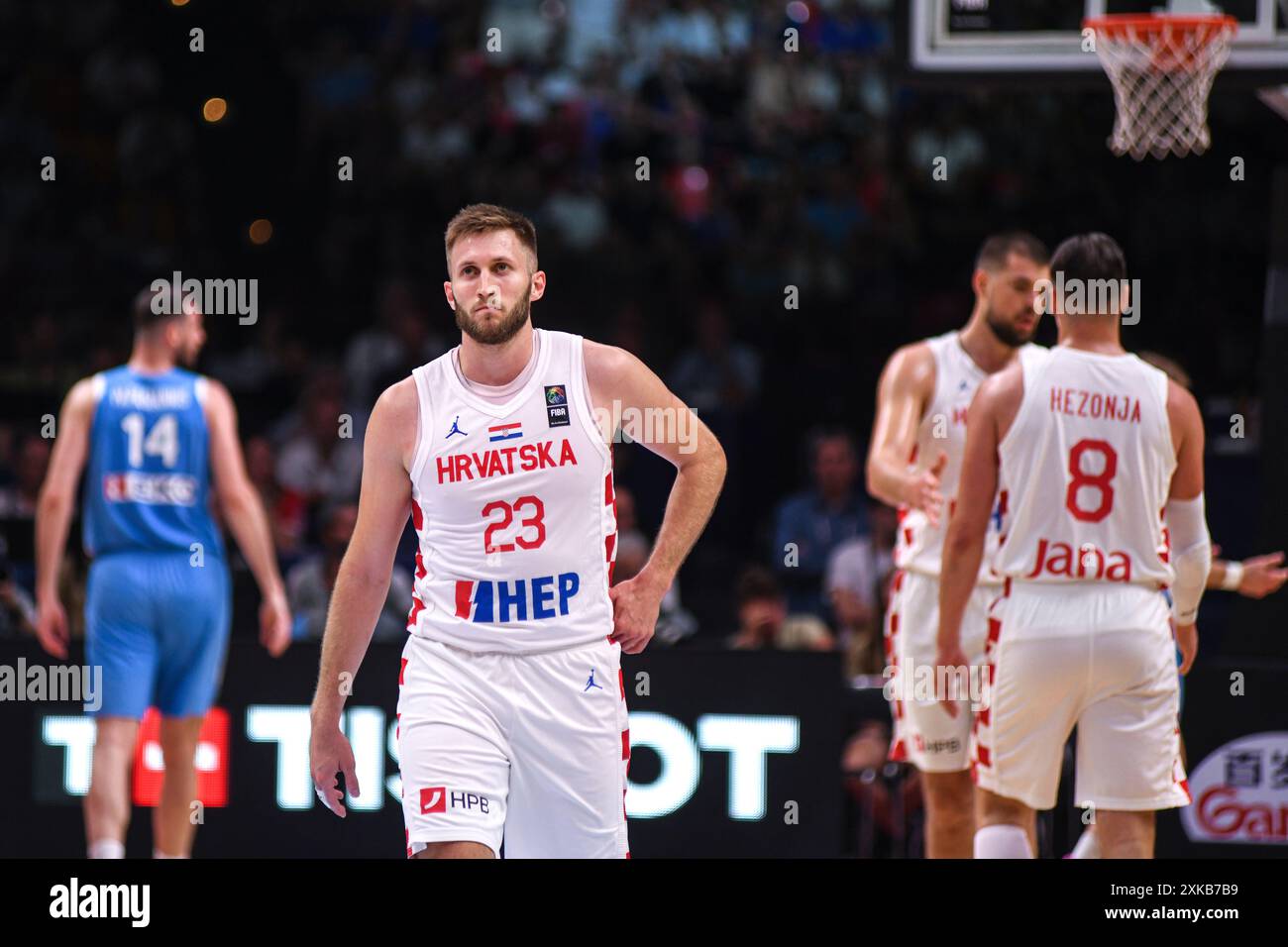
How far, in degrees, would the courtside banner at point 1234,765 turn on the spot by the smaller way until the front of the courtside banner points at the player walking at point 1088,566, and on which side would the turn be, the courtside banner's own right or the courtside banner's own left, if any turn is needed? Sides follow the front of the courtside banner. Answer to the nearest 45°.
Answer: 0° — it already faces them

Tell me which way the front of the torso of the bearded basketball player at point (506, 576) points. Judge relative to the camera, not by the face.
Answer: toward the camera

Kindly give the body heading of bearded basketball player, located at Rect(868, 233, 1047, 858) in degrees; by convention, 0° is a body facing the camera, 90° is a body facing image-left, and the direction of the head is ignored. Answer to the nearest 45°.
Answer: approximately 315°

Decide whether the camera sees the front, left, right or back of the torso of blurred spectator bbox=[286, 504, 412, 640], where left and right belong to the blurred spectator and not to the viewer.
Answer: front

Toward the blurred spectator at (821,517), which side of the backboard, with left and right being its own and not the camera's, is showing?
back

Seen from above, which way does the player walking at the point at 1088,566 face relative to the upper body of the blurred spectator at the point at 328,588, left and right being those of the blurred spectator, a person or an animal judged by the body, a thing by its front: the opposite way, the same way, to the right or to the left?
the opposite way

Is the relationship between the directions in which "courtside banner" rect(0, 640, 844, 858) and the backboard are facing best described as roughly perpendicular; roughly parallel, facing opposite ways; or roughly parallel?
roughly parallel

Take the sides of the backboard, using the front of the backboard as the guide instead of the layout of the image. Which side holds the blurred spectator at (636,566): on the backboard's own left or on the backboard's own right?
on the backboard's own right

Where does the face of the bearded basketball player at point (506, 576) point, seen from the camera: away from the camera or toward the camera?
toward the camera

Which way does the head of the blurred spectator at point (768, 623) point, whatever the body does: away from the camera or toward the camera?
toward the camera

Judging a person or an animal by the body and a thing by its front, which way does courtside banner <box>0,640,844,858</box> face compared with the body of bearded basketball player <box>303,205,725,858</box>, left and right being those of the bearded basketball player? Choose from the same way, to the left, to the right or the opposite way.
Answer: the same way

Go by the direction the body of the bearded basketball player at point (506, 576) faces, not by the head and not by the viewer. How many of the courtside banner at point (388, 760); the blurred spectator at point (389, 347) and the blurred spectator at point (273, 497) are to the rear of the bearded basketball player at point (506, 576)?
3

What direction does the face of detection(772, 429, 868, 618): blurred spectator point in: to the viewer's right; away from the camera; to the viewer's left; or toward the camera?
toward the camera

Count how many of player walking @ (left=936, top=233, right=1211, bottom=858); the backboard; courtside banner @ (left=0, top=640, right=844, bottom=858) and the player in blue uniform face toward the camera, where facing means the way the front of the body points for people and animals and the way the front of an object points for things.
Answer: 2

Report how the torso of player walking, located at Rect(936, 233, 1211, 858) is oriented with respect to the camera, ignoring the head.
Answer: away from the camera

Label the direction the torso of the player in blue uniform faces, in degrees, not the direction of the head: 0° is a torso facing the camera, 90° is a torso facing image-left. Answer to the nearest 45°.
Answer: approximately 180°
